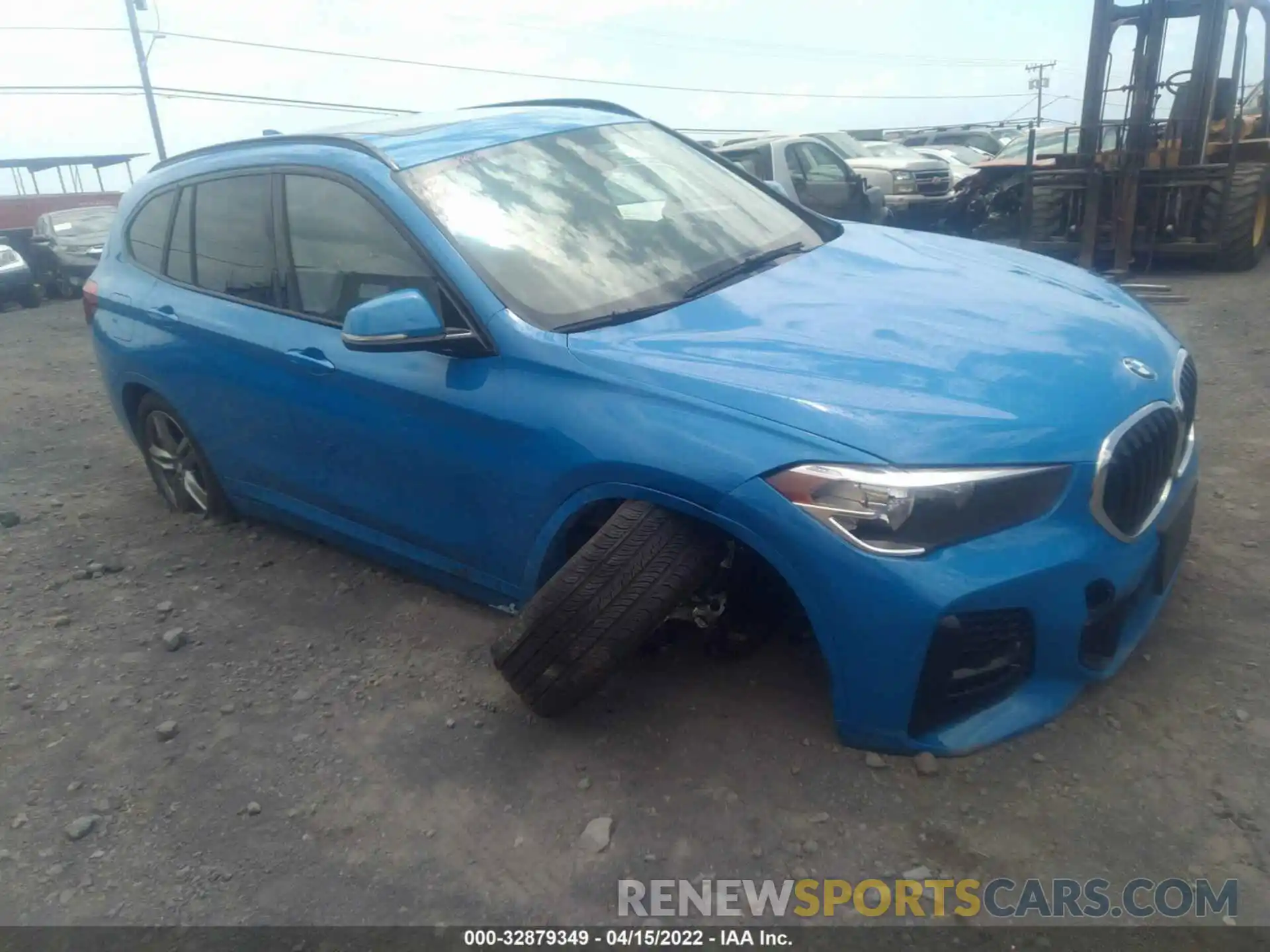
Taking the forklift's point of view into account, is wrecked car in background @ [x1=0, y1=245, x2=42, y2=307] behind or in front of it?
in front

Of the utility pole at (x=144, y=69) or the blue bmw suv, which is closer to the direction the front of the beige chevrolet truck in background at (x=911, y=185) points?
the blue bmw suv

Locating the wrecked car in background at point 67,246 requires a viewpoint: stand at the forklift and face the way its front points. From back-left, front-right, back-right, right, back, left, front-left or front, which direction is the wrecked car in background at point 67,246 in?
front-right

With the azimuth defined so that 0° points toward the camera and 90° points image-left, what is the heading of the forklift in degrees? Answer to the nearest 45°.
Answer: approximately 45°

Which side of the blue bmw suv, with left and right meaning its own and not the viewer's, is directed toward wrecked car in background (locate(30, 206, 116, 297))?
back

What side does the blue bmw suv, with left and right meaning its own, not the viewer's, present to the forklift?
left

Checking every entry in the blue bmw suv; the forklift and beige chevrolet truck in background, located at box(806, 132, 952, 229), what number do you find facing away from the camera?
0

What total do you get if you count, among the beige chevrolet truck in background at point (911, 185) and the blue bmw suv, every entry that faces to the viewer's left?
0

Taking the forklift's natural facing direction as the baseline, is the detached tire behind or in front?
in front

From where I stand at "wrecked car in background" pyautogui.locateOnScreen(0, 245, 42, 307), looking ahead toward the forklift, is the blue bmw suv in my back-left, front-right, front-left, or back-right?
front-right

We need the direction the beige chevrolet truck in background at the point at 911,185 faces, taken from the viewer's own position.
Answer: facing the viewer and to the right of the viewer

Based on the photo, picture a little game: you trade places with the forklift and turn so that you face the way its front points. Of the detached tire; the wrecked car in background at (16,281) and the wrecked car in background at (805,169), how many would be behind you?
0

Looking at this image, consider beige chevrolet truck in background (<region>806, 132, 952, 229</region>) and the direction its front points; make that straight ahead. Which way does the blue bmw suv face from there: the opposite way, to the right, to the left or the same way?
the same way
